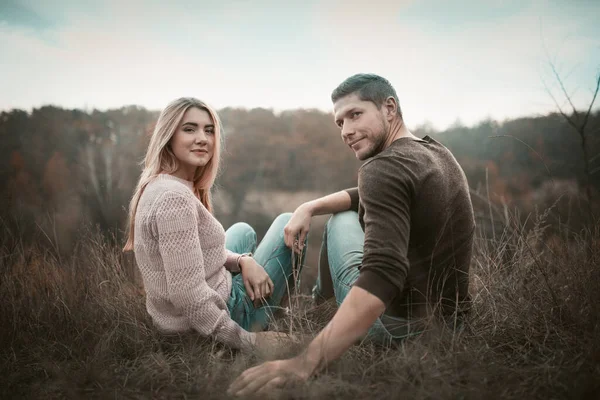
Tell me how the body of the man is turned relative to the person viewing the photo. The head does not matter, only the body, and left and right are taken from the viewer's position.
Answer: facing away from the viewer and to the left of the viewer

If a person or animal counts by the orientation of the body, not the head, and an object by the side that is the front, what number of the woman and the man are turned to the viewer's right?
1

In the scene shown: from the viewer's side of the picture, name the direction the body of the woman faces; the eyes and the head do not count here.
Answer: to the viewer's right
